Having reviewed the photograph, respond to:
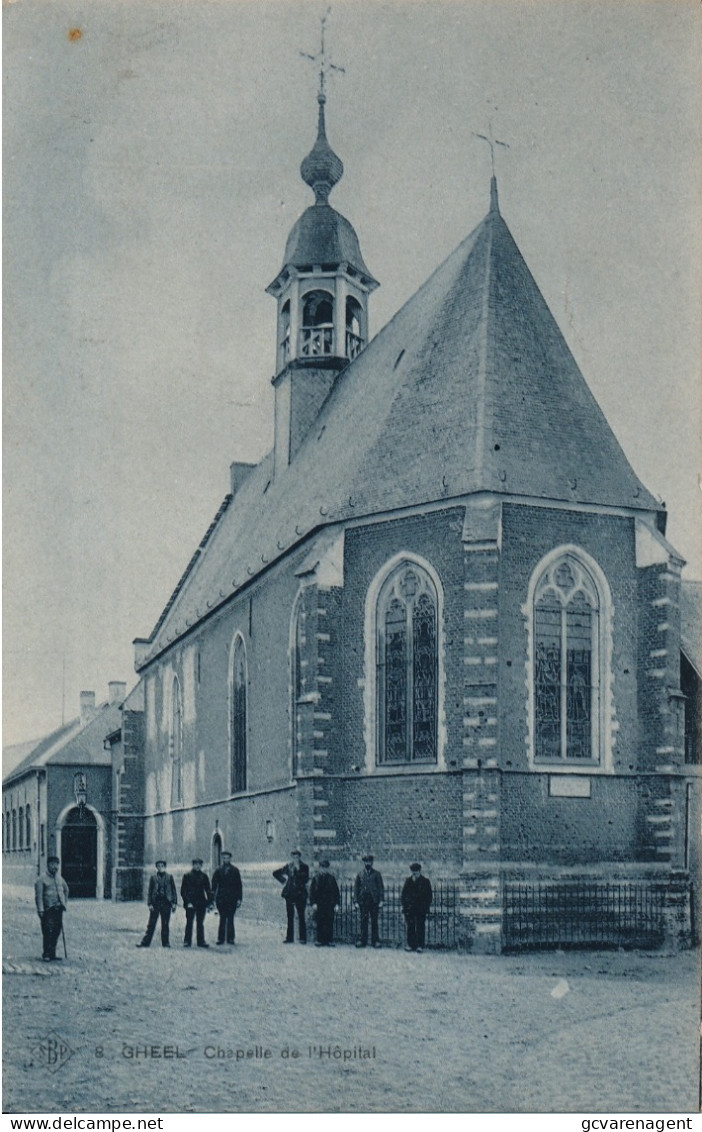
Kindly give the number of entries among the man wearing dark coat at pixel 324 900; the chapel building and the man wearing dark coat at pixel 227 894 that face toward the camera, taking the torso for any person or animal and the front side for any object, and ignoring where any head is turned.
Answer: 2

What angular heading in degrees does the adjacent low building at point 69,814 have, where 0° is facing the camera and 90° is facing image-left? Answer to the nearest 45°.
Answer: approximately 0°

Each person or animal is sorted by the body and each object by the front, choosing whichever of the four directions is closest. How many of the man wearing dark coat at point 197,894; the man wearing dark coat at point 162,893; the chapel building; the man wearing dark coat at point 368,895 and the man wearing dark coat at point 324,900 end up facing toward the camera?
4

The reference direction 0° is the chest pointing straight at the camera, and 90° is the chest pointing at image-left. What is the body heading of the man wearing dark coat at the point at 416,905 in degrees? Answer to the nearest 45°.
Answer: approximately 0°

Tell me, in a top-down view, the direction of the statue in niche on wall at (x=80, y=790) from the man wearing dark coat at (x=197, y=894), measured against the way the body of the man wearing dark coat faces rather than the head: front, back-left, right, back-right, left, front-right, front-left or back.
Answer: back
